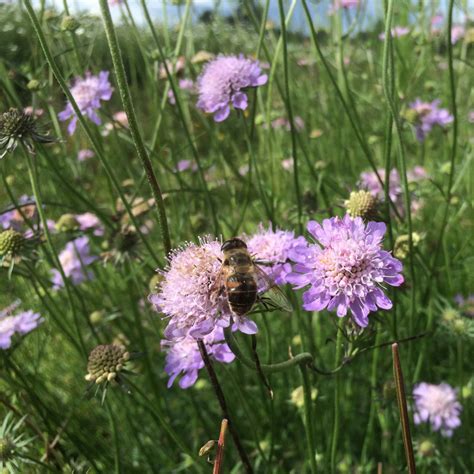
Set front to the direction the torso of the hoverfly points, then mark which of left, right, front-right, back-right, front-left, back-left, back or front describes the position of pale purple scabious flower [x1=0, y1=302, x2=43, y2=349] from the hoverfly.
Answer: front-left

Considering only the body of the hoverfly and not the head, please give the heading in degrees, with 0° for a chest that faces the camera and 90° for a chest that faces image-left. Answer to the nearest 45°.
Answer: approximately 180°

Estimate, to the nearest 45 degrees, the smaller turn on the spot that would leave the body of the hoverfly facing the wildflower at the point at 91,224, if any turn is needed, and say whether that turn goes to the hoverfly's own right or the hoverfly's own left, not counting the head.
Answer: approximately 45° to the hoverfly's own left

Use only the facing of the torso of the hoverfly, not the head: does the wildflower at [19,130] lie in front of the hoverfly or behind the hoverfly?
in front

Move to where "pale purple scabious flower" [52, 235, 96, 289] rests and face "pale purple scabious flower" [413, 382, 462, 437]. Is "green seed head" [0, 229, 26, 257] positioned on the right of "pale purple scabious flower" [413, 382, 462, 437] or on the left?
right

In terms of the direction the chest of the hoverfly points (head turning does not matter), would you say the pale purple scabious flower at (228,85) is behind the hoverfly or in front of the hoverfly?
in front
